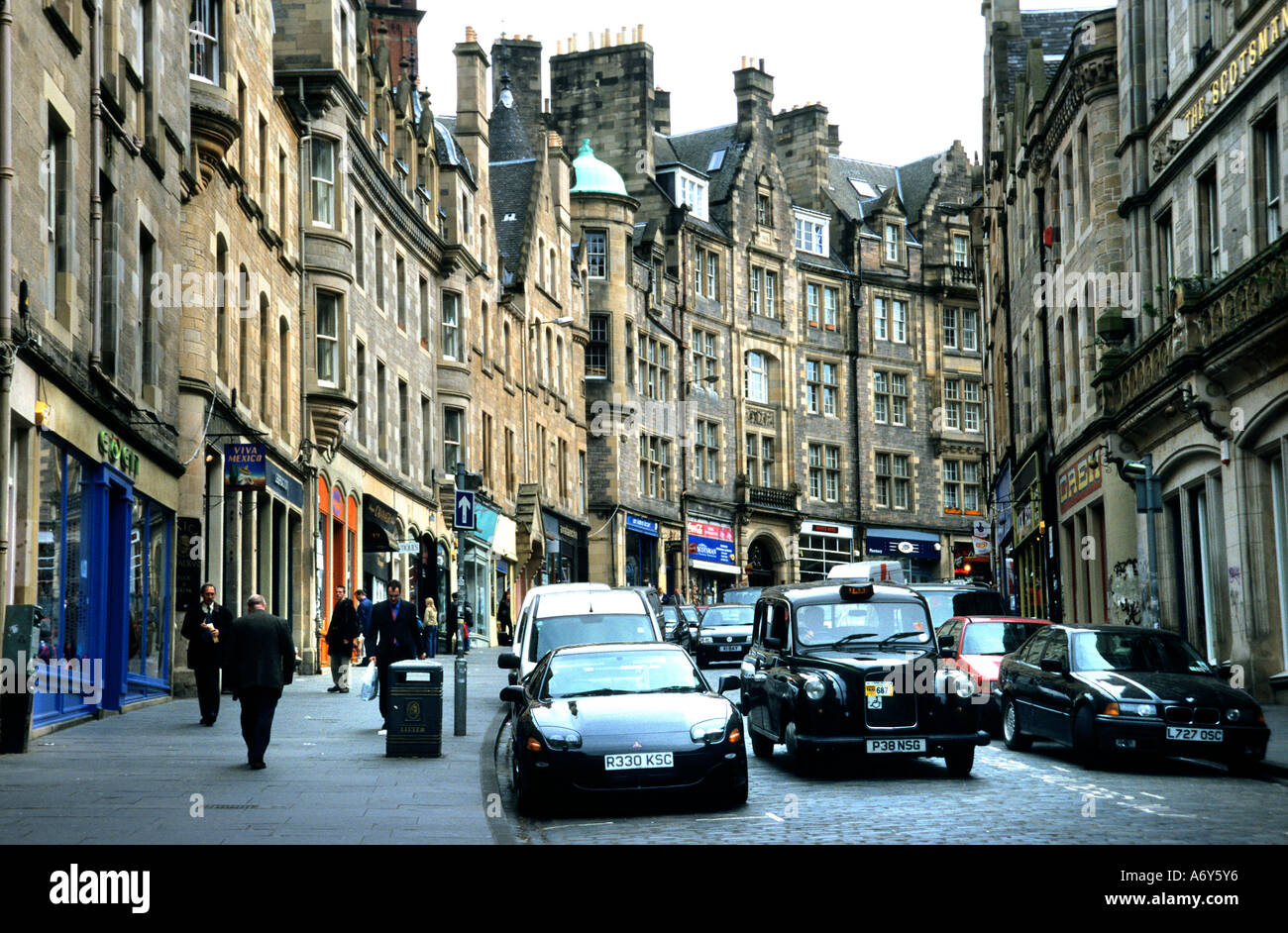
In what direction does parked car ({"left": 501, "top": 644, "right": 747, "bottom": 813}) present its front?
toward the camera

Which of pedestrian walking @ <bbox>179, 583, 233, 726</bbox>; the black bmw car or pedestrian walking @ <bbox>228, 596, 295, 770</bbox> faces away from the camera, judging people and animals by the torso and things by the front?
pedestrian walking @ <bbox>228, 596, 295, 770</bbox>

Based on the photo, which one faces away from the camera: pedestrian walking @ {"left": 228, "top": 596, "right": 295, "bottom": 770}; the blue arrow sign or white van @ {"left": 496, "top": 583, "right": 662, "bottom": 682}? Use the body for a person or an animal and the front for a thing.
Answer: the pedestrian walking

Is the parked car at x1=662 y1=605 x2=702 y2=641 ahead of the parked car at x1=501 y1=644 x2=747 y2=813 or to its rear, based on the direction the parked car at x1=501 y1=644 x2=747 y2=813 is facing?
to the rear

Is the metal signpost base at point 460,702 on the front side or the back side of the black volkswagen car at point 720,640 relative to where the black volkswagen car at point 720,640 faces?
on the front side

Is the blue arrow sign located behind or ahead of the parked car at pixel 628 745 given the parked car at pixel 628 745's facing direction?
behind

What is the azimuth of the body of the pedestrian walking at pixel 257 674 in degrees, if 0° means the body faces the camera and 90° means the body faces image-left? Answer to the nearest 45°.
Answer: approximately 180°

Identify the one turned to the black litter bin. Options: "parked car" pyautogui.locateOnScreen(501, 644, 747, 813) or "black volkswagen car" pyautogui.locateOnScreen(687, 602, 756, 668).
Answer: "black volkswagen car" pyautogui.locateOnScreen(687, 602, 756, 668)

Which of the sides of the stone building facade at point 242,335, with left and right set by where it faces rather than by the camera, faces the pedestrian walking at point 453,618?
left

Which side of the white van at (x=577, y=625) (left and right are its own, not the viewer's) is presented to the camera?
front

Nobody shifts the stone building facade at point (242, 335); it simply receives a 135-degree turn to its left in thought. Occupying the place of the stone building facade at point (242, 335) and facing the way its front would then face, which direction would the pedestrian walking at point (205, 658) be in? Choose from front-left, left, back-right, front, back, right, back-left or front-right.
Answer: back-left

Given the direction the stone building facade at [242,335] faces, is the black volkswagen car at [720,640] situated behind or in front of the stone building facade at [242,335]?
in front

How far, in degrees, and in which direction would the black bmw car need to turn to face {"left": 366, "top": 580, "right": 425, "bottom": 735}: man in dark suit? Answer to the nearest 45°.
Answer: approximately 135° to its right

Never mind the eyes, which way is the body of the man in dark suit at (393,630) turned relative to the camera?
toward the camera

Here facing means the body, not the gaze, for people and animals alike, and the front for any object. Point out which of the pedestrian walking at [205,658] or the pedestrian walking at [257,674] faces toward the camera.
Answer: the pedestrian walking at [205,658]

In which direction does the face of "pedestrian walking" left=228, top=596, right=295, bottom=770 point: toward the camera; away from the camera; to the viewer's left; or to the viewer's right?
away from the camera

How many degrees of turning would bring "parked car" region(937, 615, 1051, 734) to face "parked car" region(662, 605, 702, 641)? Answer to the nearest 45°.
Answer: approximately 135° to its left

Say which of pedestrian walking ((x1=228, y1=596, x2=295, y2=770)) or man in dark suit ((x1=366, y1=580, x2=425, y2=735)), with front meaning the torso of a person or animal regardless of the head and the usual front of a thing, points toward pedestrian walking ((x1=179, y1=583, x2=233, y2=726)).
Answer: pedestrian walking ((x1=228, y1=596, x2=295, y2=770))

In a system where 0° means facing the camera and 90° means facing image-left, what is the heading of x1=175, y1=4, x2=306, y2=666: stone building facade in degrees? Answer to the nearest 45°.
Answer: approximately 270°
